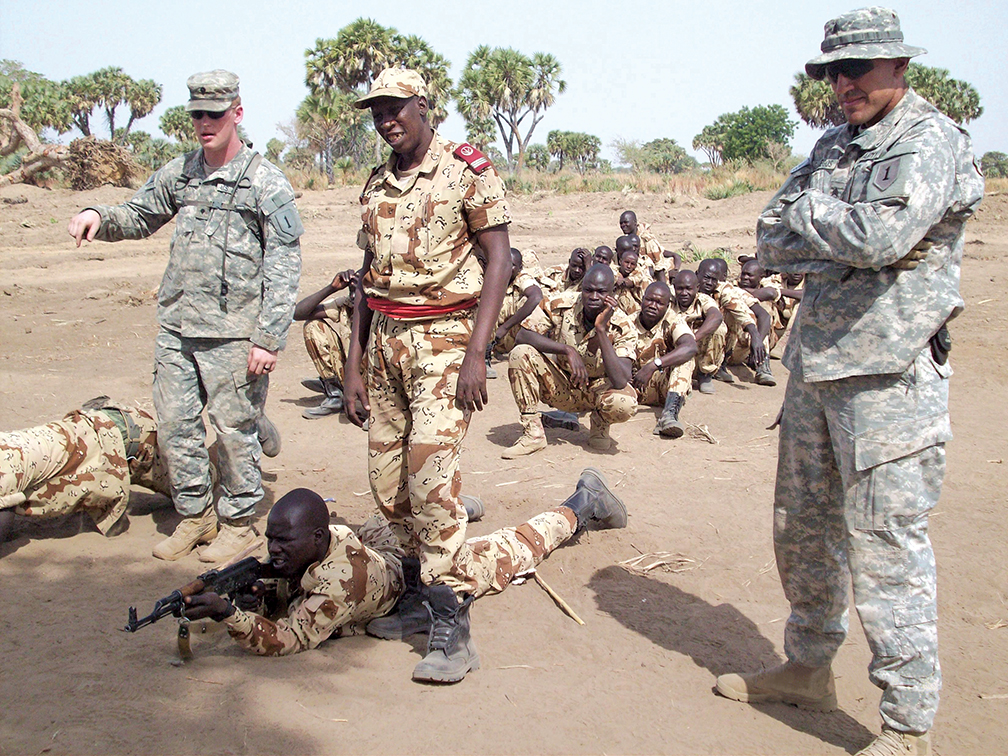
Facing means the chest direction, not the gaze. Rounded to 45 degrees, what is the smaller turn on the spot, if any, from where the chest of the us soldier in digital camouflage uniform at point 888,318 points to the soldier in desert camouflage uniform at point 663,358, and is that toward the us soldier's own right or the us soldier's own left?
approximately 135° to the us soldier's own right

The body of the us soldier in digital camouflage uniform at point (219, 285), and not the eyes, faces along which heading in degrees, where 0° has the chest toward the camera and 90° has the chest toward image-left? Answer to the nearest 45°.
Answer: approximately 45°

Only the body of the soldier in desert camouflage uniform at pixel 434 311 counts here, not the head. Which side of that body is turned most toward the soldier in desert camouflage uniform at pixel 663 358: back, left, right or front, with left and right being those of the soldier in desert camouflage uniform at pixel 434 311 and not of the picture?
back

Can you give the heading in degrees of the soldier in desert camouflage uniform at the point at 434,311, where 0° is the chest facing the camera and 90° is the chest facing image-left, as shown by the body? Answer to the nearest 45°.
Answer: approximately 45°

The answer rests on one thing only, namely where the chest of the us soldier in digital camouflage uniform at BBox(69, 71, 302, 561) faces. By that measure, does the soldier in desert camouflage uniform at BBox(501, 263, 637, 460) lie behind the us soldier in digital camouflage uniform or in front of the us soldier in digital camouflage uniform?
behind

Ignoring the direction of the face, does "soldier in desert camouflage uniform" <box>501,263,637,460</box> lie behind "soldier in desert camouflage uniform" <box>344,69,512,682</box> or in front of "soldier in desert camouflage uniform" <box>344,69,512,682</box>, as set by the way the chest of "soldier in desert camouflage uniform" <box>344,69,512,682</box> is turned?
behind

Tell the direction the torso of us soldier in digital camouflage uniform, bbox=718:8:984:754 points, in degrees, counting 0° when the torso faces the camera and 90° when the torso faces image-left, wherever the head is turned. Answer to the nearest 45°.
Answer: approximately 45°

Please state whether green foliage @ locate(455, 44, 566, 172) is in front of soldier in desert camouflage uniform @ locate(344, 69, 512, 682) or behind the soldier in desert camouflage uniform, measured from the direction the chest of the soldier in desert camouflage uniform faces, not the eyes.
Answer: behind
